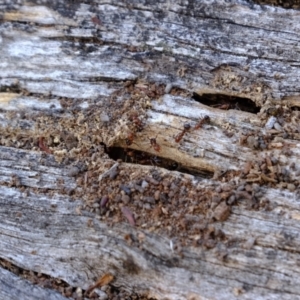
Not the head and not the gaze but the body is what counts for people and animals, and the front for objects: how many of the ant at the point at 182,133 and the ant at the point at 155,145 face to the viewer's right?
0

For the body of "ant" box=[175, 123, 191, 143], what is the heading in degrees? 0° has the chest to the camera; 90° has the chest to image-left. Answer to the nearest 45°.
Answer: approximately 45°

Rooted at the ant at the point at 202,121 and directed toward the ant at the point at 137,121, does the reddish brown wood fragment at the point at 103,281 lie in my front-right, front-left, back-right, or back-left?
front-left
